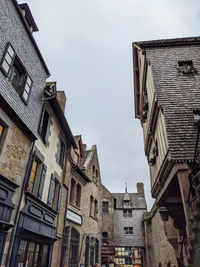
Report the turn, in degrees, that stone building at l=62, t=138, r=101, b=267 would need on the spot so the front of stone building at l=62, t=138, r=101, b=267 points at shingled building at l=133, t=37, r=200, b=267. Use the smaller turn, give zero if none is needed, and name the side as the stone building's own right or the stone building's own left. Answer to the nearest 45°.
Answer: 0° — it already faces it

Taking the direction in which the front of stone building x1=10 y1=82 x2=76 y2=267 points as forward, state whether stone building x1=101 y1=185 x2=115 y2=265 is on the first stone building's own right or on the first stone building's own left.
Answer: on the first stone building's own left

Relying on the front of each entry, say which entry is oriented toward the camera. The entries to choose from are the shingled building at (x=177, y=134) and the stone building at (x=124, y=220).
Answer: the stone building at (x=124, y=220)

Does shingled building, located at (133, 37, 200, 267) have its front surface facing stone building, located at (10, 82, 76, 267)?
yes

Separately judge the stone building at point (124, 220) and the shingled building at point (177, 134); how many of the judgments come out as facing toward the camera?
1

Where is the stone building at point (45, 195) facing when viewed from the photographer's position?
facing the viewer and to the right of the viewer

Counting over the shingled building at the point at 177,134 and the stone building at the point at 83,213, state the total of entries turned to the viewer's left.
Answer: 1

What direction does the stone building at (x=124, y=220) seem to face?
toward the camera

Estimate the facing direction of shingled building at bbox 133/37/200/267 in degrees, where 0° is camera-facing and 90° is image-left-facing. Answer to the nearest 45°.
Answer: approximately 90°

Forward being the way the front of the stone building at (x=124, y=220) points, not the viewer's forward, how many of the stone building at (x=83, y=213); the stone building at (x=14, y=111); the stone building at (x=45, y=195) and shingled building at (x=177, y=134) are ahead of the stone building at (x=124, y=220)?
4

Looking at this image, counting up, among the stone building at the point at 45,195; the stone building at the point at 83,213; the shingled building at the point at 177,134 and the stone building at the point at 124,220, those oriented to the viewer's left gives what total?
1

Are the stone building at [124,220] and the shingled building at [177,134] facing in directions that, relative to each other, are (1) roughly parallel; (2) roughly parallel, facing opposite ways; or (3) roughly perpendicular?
roughly perpendicular

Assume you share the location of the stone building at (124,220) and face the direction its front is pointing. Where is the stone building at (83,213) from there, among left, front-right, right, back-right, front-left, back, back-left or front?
front

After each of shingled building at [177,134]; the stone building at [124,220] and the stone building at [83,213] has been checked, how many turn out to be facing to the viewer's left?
1

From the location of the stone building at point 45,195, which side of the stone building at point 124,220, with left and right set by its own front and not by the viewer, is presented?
front

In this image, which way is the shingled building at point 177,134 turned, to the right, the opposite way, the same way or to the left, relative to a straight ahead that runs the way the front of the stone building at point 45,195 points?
the opposite way

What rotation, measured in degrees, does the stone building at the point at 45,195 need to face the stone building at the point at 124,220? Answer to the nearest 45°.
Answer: approximately 90° to its left
